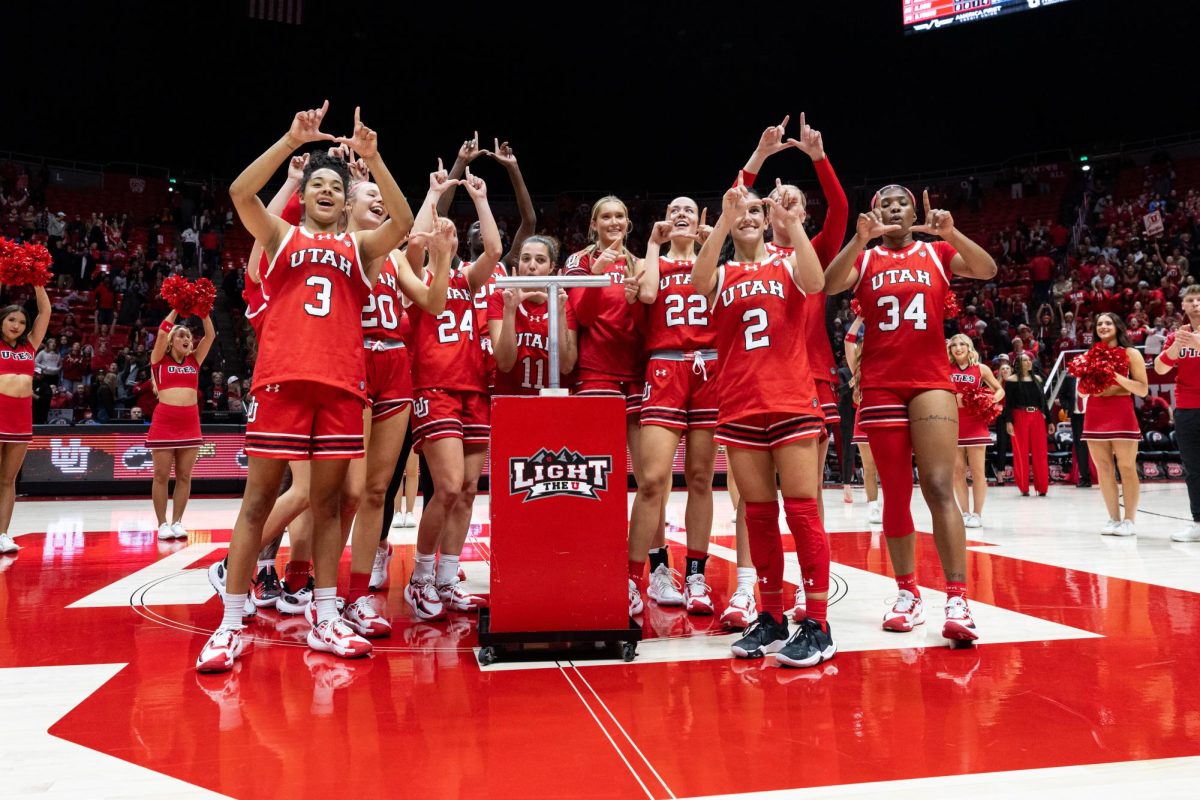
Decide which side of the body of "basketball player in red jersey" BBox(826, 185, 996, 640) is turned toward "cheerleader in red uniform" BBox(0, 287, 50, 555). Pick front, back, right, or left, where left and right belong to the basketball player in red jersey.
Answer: right

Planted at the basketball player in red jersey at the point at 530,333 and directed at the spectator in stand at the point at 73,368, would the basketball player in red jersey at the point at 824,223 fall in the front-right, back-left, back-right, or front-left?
back-right

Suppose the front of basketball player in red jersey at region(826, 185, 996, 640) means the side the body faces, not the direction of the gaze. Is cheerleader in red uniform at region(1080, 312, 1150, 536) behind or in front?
behind

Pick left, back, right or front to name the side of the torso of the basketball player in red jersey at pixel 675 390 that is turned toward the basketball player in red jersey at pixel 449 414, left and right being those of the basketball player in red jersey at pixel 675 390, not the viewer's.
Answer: right

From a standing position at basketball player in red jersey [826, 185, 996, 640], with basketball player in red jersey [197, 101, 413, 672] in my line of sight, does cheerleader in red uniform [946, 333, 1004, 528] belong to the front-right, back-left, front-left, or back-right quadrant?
back-right

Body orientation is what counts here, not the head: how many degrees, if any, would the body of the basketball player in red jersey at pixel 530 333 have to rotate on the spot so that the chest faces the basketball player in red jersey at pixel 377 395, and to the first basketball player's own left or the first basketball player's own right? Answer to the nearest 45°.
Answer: approximately 45° to the first basketball player's own right

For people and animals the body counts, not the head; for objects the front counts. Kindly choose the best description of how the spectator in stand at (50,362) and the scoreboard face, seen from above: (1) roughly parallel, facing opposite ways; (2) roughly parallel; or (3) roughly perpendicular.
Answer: roughly perpendicular

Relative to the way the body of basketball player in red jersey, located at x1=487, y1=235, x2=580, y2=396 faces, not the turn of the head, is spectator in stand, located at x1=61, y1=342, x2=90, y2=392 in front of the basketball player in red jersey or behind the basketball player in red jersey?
behind

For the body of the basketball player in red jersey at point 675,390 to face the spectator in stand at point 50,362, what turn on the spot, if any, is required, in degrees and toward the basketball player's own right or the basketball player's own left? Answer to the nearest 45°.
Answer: approximately 135° to the basketball player's own right
